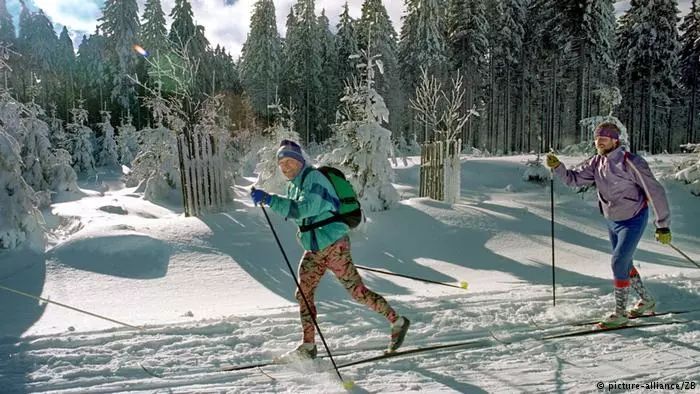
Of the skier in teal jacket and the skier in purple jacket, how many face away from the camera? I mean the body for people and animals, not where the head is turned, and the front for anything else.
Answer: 0

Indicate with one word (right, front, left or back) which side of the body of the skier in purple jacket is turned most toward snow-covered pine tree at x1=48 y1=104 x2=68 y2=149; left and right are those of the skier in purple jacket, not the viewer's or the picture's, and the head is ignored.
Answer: right

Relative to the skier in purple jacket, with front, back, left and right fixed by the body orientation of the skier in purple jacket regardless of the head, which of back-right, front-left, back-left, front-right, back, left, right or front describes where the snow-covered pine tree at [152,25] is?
right

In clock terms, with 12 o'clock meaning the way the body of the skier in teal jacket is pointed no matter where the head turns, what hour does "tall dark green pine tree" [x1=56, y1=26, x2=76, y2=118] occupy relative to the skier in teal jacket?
The tall dark green pine tree is roughly at 2 o'clock from the skier in teal jacket.

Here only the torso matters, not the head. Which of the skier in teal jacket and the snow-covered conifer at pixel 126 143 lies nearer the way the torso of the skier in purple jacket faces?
the skier in teal jacket

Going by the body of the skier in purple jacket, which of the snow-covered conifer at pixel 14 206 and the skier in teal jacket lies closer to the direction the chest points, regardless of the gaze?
the skier in teal jacket

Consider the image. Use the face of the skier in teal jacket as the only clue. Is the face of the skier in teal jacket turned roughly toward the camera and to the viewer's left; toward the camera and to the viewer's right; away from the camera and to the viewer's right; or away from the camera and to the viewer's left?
toward the camera and to the viewer's left

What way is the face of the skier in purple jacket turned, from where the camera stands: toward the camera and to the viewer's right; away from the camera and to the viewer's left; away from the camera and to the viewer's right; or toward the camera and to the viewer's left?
toward the camera and to the viewer's left

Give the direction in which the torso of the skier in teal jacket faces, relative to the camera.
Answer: to the viewer's left

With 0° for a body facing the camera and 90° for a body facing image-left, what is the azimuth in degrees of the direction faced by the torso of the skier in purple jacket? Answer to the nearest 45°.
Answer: approximately 45°

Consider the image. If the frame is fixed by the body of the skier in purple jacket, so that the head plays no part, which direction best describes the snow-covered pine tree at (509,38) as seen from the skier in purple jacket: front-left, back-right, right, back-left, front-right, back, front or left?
back-right

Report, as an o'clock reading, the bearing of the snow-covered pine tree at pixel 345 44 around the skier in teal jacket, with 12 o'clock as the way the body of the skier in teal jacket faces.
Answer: The snow-covered pine tree is roughly at 3 o'clock from the skier in teal jacket.

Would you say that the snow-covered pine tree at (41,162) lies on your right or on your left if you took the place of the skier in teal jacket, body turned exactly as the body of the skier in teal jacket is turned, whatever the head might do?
on your right

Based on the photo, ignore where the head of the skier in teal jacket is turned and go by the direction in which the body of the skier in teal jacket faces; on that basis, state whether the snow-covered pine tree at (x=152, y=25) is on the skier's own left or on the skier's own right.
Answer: on the skier's own right

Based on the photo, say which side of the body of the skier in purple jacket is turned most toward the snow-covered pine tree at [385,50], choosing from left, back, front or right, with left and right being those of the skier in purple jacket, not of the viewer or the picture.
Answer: right
